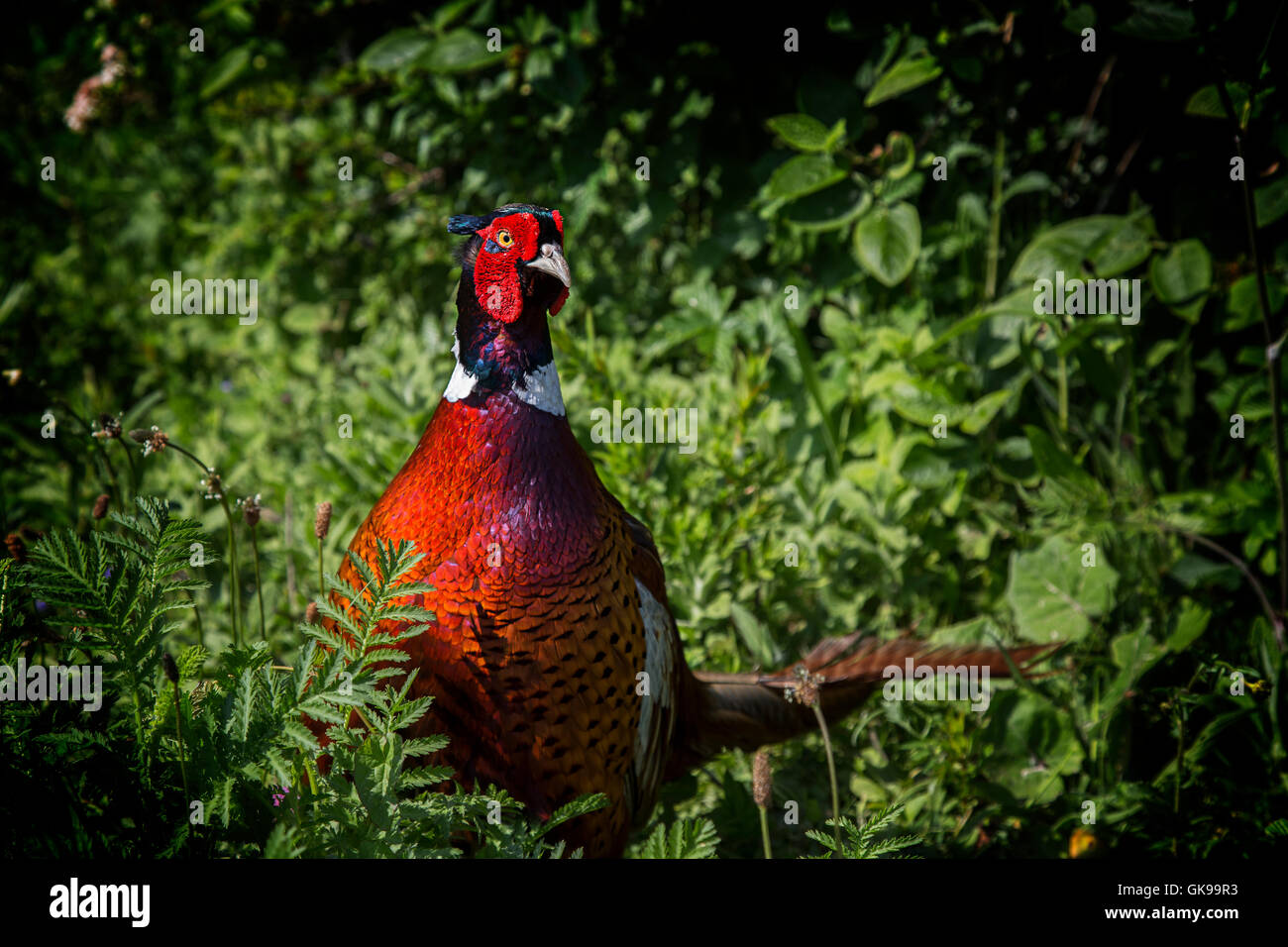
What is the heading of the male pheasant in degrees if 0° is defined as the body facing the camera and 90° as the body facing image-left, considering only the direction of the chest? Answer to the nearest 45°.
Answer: approximately 45°
